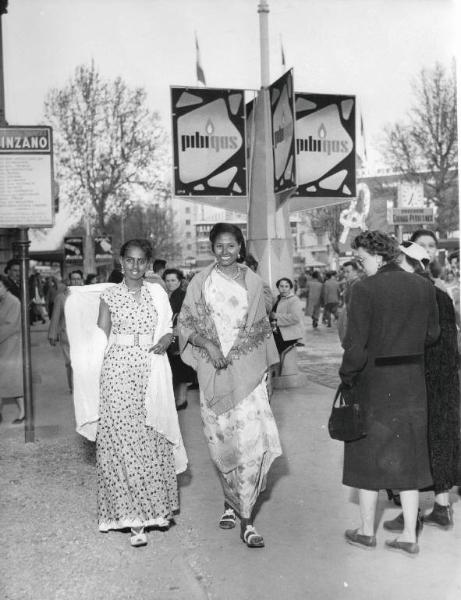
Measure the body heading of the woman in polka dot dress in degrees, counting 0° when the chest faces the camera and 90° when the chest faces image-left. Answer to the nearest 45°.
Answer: approximately 0°

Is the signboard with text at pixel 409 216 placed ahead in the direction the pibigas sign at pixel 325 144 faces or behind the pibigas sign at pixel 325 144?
behind

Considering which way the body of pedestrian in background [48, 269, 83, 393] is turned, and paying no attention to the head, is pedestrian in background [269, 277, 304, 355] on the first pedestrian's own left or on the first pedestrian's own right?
on the first pedestrian's own left

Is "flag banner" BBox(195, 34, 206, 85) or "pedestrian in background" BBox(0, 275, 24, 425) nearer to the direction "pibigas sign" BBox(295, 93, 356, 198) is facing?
the pedestrian in background

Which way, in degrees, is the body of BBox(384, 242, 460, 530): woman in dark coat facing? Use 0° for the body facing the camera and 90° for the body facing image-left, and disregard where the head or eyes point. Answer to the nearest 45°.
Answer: approximately 90°

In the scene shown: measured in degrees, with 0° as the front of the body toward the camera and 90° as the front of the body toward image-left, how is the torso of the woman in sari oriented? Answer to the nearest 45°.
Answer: approximately 0°
